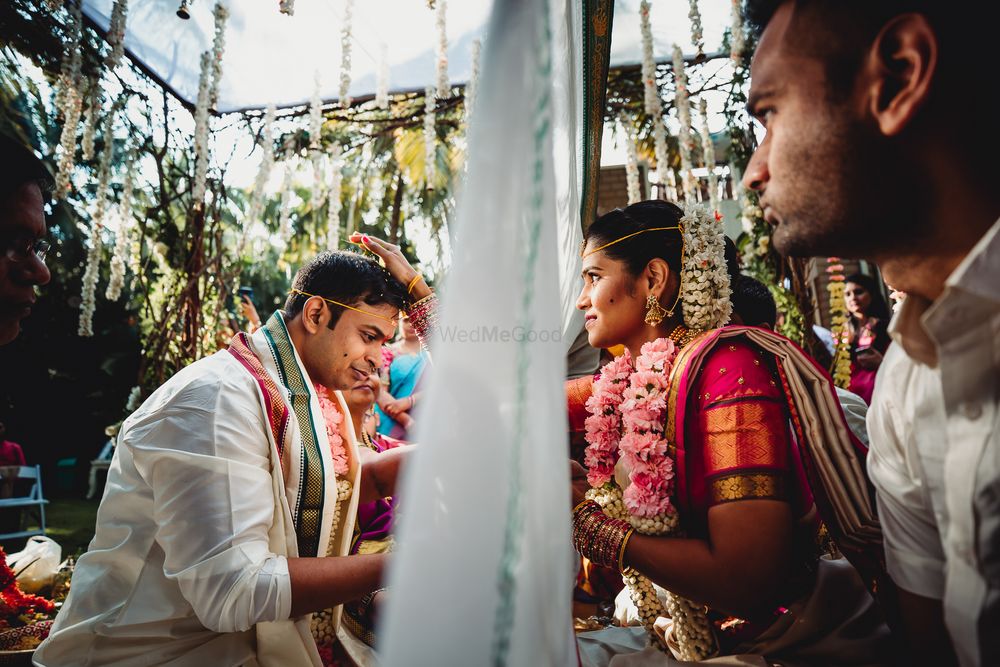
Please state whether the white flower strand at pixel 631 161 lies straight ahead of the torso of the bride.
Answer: no

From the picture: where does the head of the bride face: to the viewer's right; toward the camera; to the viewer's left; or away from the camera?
to the viewer's left

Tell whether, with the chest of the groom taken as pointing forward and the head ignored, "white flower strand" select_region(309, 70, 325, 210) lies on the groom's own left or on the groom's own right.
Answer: on the groom's own left

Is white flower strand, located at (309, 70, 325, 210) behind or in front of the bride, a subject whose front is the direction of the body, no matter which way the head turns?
in front

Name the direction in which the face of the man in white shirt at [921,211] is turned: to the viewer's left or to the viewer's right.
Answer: to the viewer's left

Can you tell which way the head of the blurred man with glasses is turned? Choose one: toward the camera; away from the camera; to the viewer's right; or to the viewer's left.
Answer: to the viewer's right

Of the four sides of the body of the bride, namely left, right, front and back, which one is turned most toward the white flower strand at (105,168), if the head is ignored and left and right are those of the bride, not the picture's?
front

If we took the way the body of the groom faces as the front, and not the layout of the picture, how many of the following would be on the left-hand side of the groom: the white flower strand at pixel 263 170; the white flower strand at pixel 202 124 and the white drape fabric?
2

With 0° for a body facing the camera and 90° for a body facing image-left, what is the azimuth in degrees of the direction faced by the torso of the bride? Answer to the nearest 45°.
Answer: approximately 90°

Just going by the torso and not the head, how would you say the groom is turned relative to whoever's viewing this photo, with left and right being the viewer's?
facing to the right of the viewer
